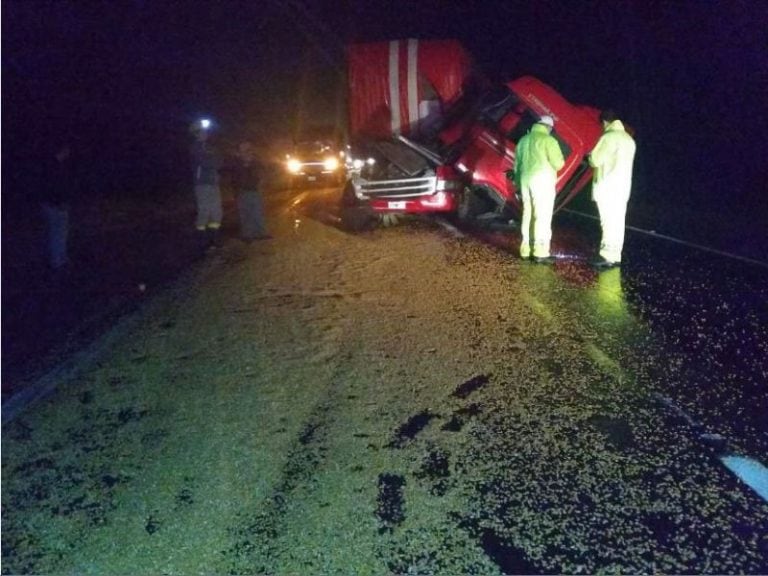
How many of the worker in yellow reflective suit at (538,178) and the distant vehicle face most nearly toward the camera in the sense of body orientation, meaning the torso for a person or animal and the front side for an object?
1

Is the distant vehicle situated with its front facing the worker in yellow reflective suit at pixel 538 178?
yes

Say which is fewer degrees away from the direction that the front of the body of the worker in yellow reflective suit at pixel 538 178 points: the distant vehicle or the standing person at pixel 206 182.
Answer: the distant vehicle

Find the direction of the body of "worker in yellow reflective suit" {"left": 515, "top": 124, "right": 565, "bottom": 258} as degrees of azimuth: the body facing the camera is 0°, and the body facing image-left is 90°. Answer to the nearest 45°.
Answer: approximately 180°

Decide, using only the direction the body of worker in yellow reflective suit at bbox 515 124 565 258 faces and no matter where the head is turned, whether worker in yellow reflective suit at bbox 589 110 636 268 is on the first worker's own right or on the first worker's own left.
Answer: on the first worker's own right

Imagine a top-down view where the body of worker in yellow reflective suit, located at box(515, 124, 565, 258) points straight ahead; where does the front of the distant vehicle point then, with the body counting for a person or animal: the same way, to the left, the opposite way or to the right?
the opposite way

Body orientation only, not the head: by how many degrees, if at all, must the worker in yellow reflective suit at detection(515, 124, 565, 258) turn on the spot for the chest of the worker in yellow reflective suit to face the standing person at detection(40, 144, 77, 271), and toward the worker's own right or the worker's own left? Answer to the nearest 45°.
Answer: approximately 90° to the worker's own left

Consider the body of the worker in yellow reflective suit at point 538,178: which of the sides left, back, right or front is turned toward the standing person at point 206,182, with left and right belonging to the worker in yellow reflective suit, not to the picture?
left

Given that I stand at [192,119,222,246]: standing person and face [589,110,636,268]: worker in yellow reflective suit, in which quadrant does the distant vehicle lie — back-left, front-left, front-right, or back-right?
back-left

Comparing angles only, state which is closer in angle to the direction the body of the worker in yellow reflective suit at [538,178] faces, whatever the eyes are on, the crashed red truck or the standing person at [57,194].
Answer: the crashed red truck

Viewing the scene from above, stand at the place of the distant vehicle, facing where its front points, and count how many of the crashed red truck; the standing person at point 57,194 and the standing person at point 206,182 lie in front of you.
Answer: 3
